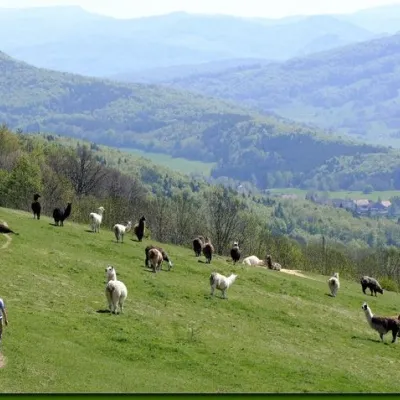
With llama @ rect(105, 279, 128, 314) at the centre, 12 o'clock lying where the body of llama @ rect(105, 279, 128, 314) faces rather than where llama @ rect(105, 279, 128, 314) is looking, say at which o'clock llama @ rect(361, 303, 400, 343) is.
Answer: llama @ rect(361, 303, 400, 343) is roughly at 4 o'clock from llama @ rect(105, 279, 128, 314).

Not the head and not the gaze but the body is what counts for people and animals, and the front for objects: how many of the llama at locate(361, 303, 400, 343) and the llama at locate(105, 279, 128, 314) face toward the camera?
0

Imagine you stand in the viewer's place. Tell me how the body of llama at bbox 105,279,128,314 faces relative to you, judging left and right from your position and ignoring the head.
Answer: facing away from the viewer and to the left of the viewer

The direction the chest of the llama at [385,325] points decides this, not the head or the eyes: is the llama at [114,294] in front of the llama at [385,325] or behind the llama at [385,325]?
in front

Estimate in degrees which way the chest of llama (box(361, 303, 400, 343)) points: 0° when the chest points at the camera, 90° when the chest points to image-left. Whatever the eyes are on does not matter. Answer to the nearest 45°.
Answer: approximately 90°
